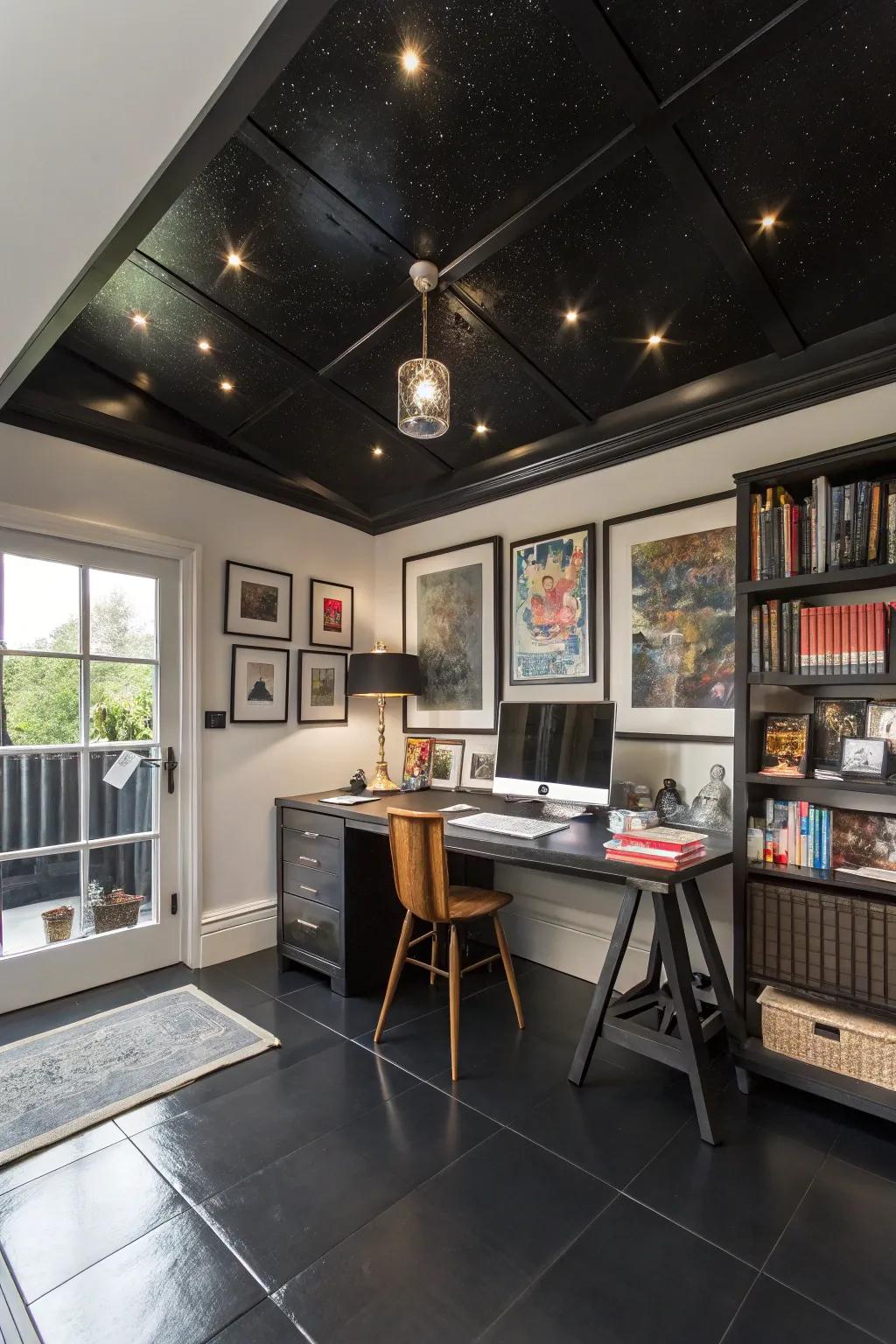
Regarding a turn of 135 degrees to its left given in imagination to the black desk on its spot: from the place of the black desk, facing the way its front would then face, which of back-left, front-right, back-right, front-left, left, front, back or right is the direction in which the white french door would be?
back

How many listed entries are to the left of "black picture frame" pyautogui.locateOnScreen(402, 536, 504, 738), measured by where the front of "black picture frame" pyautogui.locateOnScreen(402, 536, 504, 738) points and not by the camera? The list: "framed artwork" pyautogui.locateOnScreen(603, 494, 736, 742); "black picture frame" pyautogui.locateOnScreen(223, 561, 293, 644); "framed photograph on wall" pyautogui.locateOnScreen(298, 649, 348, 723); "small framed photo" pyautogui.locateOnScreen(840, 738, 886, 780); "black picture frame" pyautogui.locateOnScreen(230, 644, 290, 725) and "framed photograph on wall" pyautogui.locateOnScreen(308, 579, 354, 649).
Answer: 2

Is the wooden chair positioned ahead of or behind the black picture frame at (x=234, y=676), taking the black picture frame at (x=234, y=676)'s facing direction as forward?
ahead

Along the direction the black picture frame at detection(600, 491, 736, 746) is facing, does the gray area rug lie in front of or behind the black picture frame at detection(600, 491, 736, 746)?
in front

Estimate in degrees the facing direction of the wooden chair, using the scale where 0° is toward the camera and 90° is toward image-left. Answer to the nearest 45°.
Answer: approximately 225°

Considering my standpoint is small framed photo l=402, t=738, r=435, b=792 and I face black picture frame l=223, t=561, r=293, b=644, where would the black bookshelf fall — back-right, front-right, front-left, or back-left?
back-left

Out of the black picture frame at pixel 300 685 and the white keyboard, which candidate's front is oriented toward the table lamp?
the black picture frame

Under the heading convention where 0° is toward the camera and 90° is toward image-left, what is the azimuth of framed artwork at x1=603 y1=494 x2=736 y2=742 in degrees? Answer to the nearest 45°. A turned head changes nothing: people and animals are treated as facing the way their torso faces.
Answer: approximately 45°

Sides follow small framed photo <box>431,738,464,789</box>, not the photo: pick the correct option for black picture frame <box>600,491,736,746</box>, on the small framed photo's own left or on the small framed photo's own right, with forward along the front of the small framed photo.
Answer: on the small framed photo's own left

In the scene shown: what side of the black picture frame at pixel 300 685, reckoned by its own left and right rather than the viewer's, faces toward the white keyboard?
front

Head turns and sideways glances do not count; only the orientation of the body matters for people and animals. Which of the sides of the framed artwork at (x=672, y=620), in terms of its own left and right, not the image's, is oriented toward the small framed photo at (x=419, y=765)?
right

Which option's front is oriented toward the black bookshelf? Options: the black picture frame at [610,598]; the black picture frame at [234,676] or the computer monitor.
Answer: the black picture frame at [234,676]

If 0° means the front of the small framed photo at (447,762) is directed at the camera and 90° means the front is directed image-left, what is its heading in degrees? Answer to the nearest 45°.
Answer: approximately 45°

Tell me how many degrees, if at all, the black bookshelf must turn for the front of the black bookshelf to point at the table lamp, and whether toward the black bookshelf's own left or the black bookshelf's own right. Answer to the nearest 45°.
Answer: approximately 45° to the black bookshelf's own right
